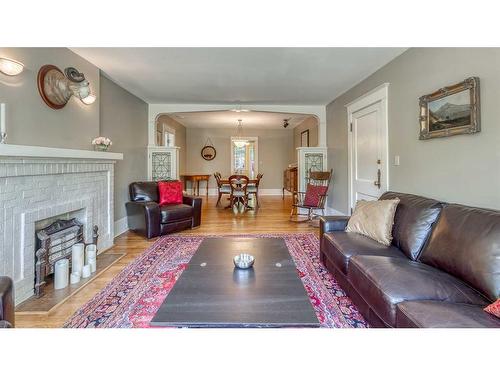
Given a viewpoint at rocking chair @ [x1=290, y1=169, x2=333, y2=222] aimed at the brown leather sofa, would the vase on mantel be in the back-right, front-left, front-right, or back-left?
front-right

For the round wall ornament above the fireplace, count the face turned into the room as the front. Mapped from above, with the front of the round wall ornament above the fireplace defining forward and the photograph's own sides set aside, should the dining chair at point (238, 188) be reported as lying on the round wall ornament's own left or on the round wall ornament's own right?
on the round wall ornament's own left

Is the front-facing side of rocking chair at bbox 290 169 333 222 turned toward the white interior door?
no

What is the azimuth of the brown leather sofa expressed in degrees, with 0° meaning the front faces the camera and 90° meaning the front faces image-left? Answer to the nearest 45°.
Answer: approximately 45°

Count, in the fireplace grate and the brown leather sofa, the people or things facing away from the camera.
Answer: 0

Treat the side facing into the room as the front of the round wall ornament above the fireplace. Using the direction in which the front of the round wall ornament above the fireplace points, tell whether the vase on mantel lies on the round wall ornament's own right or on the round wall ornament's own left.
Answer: on the round wall ornament's own left

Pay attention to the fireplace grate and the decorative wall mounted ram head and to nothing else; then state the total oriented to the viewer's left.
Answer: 0

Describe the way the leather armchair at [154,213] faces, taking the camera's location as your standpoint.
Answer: facing the viewer and to the right of the viewer

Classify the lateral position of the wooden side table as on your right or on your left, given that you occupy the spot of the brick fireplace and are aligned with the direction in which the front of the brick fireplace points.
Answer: on your left

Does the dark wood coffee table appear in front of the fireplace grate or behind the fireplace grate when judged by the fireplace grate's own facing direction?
in front

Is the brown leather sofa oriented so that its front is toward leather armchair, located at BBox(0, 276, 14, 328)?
yes
